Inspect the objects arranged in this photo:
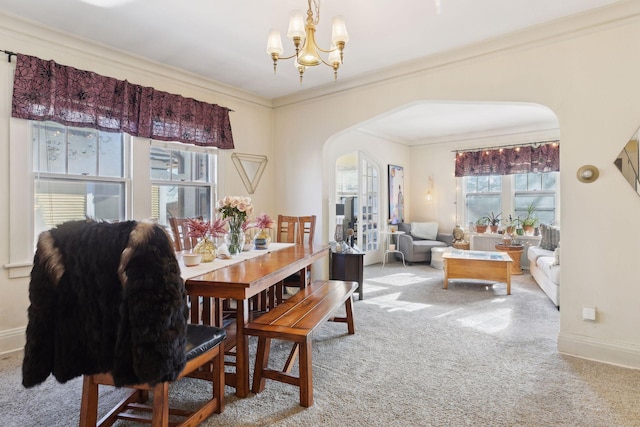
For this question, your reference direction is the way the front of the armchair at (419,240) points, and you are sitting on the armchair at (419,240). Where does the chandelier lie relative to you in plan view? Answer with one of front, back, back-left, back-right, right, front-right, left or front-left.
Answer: front-right

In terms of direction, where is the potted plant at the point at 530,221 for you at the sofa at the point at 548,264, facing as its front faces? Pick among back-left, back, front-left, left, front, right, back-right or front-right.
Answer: right

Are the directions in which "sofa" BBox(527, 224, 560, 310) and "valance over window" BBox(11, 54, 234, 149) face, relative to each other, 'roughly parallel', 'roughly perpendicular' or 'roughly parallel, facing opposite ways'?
roughly parallel, facing opposite ways

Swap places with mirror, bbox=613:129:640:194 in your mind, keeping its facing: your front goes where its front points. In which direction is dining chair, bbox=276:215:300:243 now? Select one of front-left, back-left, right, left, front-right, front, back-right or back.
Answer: right

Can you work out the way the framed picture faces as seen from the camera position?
facing the viewer and to the right of the viewer

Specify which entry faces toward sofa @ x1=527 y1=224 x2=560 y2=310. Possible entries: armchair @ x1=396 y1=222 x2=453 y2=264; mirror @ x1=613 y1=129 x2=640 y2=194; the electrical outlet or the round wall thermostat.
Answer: armchair @ x1=396 y1=222 x2=453 y2=264

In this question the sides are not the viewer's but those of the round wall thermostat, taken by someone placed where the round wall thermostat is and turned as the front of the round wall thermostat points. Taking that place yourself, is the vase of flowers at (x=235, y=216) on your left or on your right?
on your right

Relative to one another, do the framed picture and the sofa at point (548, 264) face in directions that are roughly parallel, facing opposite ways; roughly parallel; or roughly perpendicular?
roughly parallel, facing opposite ways

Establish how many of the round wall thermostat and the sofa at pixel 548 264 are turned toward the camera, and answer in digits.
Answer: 1

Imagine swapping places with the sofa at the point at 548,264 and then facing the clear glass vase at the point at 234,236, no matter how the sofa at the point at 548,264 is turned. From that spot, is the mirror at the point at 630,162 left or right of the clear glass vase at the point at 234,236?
left

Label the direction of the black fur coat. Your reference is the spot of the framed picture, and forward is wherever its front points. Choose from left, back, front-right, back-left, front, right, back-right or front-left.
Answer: front-right

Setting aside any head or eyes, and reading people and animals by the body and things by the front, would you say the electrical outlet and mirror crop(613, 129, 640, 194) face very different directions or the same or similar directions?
same or similar directions

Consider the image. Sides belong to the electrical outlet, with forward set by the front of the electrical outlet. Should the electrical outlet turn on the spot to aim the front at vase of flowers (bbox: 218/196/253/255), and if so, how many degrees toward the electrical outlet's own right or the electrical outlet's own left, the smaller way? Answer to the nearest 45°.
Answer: approximately 45° to the electrical outlet's own right

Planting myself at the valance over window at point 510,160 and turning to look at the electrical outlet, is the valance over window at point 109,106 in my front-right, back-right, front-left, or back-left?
front-right
